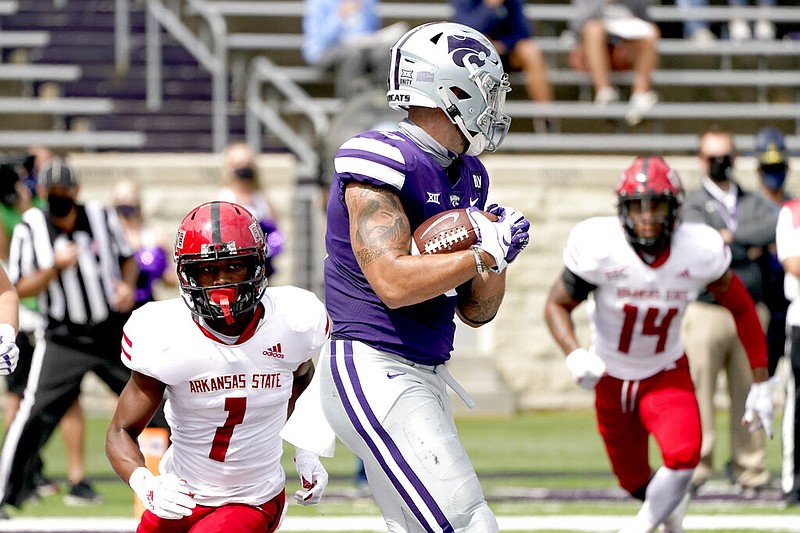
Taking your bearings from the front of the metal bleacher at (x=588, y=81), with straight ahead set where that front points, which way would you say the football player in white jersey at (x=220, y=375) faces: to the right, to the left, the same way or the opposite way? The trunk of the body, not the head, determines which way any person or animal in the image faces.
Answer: the same way

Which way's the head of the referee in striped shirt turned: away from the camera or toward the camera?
toward the camera

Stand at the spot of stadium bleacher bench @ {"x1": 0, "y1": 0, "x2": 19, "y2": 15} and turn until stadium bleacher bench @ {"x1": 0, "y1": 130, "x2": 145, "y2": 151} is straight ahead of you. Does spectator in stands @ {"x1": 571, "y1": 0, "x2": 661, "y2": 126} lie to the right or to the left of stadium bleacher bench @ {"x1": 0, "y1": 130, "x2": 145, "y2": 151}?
left

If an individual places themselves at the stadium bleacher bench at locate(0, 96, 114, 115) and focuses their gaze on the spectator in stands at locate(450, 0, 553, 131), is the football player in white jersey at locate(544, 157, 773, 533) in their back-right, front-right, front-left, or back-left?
front-right

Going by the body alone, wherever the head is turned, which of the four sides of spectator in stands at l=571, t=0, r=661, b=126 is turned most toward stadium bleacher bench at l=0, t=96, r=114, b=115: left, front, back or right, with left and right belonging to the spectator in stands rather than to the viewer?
right

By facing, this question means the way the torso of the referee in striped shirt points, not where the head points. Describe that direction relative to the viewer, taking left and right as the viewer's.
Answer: facing the viewer

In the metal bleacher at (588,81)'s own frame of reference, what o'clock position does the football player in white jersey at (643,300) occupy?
The football player in white jersey is roughly at 12 o'clock from the metal bleacher.

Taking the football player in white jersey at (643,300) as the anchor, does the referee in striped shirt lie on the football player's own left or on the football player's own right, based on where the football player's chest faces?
on the football player's own right

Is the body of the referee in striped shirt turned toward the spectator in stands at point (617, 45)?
no

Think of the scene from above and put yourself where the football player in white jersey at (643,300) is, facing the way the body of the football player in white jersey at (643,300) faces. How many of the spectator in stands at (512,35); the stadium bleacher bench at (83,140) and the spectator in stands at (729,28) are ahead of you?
0

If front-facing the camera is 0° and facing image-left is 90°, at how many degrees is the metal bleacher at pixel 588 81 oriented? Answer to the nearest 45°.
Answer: approximately 0°

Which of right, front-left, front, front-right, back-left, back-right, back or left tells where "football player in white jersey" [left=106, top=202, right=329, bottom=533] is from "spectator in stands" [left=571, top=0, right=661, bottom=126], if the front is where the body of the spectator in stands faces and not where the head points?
front

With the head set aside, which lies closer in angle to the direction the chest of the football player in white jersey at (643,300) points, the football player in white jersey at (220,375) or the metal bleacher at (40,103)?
the football player in white jersey

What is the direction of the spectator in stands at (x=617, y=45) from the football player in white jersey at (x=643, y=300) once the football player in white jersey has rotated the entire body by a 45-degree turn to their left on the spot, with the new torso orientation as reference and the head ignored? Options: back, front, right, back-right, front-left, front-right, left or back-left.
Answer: back-left

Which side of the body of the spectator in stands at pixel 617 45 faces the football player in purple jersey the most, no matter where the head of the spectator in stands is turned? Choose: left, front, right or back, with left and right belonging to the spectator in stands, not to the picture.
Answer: front

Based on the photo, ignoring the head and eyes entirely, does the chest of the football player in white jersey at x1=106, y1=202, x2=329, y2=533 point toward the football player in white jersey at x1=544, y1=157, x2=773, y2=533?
no

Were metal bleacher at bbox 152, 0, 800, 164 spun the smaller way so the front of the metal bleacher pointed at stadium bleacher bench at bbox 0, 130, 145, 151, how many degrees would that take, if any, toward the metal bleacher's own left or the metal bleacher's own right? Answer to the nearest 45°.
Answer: approximately 90° to the metal bleacher's own right

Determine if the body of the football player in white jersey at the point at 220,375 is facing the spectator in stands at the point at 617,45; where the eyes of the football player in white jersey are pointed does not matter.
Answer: no
